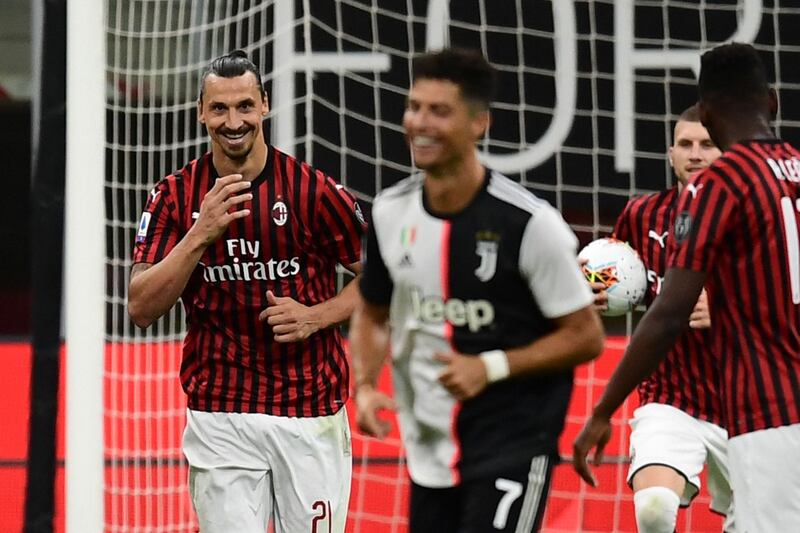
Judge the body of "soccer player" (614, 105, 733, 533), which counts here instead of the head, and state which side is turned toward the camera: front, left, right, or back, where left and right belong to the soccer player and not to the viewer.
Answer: front

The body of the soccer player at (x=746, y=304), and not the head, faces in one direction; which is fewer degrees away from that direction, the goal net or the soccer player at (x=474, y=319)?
the goal net

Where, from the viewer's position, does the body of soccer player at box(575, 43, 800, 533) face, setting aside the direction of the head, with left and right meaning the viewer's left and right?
facing away from the viewer and to the left of the viewer

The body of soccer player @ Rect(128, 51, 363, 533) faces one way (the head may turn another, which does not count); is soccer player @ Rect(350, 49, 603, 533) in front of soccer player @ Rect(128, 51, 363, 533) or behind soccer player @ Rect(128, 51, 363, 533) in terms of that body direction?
in front

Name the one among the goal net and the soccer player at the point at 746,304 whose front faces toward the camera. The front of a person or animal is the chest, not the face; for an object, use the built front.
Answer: the goal net

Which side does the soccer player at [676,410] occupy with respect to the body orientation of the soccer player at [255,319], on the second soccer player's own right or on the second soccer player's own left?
on the second soccer player's own left

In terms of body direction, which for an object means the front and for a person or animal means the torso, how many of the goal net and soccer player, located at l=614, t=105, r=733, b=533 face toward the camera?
2

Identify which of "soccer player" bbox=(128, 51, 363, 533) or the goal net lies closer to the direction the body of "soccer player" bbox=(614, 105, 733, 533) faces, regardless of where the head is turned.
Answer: the soccer player

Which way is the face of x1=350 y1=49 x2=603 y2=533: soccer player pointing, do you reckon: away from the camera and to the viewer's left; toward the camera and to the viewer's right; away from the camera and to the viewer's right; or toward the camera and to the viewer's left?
toward the camera and to the viewer's left

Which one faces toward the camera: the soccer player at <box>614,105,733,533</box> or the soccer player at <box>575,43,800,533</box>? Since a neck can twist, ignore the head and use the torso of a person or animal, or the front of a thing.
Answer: the soccer player at <box>614,105,733,533</box>

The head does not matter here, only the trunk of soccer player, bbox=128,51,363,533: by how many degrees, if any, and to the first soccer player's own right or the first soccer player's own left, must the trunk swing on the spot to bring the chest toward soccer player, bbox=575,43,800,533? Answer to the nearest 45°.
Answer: approximately 45° to the first soccer player's own left

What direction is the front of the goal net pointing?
toward the camera
